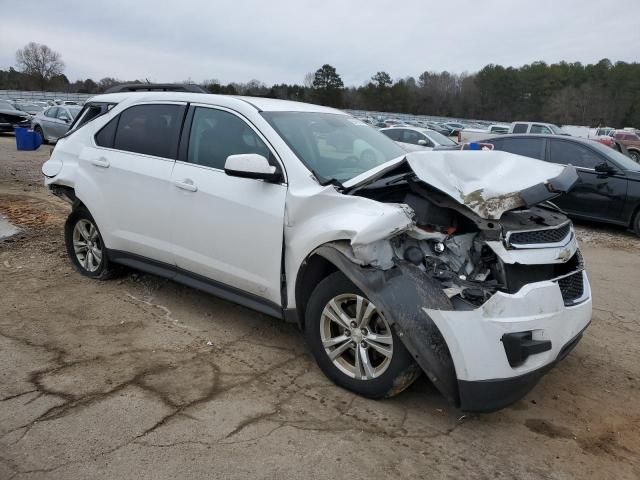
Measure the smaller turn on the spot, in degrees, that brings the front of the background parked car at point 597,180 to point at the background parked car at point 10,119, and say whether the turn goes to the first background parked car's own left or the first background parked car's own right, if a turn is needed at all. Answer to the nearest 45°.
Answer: approximately 135° to the first background parked car's own right

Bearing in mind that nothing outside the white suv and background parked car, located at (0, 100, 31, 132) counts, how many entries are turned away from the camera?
0

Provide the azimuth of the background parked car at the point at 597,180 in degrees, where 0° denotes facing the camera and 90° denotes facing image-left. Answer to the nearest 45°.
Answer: approximately 315°

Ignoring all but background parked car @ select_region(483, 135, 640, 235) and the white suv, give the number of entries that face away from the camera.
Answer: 0

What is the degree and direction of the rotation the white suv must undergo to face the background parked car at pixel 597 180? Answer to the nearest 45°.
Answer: approximately 90° to its left

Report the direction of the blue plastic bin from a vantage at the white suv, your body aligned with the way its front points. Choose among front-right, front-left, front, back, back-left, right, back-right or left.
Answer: back

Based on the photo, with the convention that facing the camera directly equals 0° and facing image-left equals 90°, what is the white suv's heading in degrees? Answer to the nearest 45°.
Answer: approximately 315°

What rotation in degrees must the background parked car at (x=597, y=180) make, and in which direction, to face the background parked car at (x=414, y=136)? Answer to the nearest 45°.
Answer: approximately 180°
